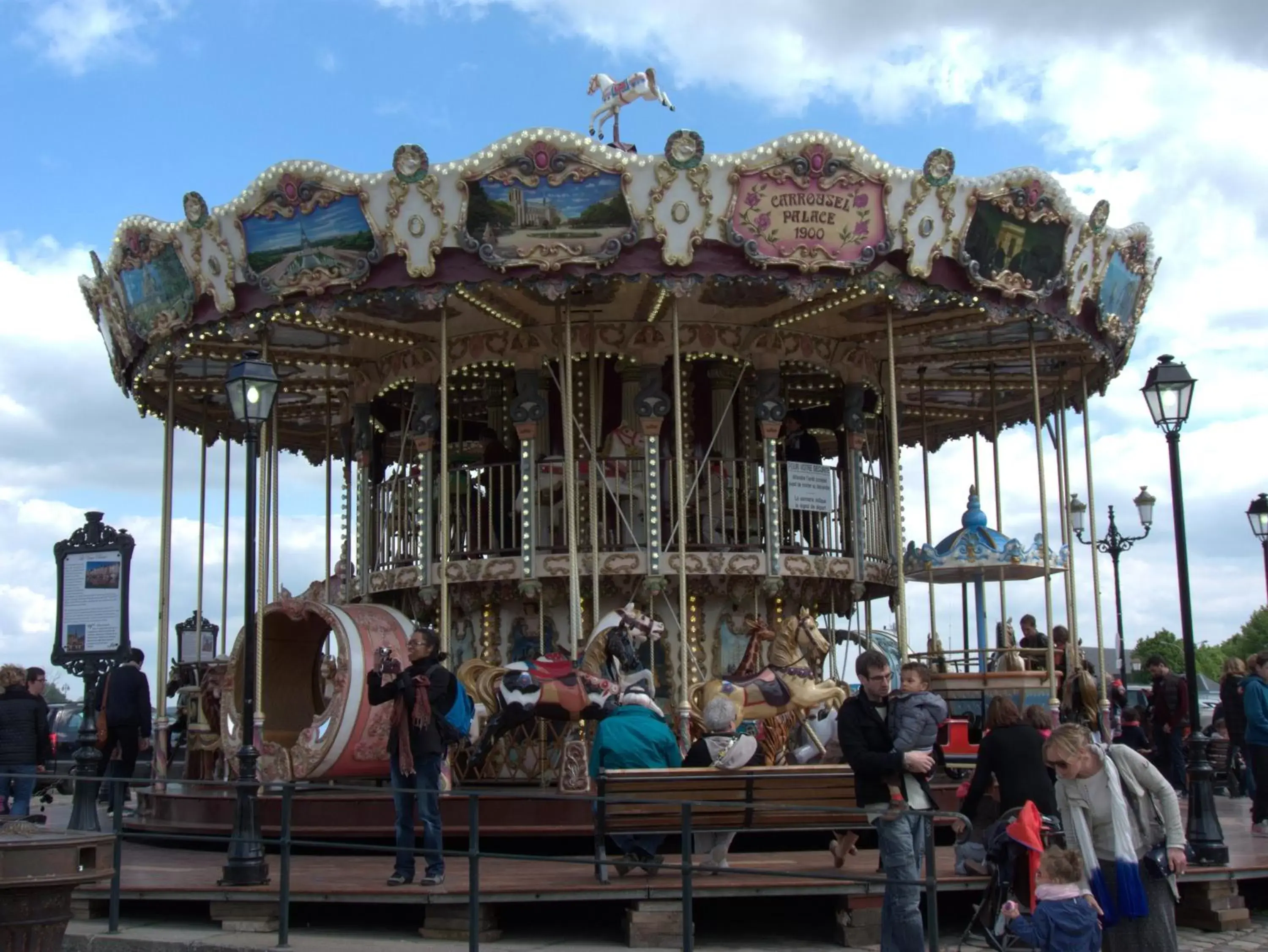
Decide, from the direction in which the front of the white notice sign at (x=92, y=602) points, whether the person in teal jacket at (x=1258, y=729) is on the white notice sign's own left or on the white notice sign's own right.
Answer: on the white notice sign's own left

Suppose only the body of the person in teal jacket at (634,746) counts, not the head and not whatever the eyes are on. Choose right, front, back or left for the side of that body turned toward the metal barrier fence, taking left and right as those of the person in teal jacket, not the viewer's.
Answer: back

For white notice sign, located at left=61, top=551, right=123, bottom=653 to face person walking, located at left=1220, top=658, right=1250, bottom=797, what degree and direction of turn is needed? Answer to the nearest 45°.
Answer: approximately 90° to its left

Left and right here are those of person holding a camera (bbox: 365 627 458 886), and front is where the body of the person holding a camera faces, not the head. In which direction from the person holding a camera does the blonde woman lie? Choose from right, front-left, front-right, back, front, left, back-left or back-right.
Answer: left

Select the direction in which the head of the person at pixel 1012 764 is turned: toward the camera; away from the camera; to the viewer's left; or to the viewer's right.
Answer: away from the camera

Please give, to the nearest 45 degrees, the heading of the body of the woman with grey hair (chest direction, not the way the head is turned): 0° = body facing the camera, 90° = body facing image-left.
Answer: approximately 180°

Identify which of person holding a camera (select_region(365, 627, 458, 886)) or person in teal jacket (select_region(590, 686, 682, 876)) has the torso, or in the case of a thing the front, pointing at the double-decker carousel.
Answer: the person in teal jacket

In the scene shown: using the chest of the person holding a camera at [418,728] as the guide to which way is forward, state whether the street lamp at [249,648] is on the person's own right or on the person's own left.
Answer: on the person's own right

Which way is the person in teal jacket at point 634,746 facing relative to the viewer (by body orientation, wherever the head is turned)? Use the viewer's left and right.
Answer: facing away from the viewer

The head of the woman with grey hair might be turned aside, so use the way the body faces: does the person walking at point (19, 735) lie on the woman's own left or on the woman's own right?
on the woman's own left

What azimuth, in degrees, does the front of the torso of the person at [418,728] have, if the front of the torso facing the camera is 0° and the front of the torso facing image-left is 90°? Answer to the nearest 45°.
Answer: approximately 45°

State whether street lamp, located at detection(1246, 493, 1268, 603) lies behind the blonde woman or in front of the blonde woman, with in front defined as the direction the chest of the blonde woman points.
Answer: behind
